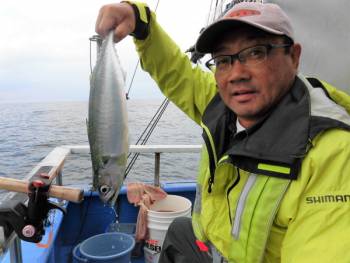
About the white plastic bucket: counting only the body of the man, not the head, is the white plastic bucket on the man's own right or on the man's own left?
on the man's own right

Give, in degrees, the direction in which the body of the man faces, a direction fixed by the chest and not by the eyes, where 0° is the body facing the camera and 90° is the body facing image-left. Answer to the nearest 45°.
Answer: approximately 45°
